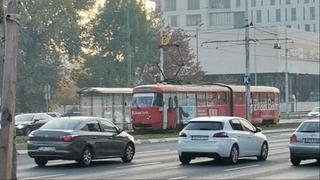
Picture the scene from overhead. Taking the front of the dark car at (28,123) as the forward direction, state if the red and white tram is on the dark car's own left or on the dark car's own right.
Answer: on the dark car's own left

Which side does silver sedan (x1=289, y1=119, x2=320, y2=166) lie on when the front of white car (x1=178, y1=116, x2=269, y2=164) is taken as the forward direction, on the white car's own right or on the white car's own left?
on the white car's own right

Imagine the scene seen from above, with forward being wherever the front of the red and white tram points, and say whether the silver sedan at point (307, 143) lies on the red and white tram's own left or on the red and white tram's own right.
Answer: on the red and white tram's own left

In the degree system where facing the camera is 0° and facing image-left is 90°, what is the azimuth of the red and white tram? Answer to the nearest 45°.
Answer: approximately 45°

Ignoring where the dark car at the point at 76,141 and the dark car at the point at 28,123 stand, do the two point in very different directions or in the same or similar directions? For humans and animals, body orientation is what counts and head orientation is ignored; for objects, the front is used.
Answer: very different directions

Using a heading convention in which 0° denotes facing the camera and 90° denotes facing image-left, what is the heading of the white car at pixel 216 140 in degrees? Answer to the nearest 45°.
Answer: approximately 225°

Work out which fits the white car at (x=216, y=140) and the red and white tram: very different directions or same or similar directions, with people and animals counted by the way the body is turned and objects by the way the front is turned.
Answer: very different directions

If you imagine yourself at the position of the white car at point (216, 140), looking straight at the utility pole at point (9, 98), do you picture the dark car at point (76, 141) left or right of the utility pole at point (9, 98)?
right

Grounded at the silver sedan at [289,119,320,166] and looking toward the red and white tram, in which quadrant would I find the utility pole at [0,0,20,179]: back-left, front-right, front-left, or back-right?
back-left

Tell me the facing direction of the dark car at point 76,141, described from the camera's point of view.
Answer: facing away from the viewer and to the right of the viewer
